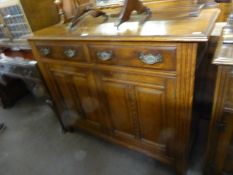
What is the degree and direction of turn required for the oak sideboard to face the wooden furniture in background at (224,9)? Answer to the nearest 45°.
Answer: approximately 135° to its left

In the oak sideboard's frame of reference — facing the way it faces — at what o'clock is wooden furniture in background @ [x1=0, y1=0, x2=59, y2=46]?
The wooden furniture in background is roughly at 3 o'clock from the oak sideboard.

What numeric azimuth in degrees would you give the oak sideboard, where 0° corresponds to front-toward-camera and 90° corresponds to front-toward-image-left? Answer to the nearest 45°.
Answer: approximately 45°
